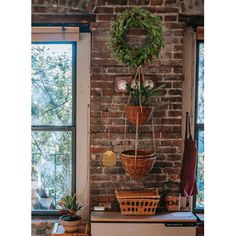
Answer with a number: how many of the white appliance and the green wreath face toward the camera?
2

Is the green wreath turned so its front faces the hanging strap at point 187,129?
no

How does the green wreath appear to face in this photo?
toward the camera

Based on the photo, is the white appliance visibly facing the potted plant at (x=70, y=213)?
no

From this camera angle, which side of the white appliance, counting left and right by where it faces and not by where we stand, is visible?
front

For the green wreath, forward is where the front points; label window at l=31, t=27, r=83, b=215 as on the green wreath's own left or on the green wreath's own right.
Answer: on the green wreath's own right

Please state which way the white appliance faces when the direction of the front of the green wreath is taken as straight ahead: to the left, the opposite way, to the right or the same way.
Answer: the same way
